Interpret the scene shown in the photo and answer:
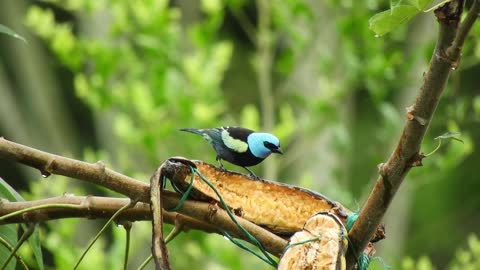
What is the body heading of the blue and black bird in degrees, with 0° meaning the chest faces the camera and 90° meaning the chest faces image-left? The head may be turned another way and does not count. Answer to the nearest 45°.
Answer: approximately 270°
